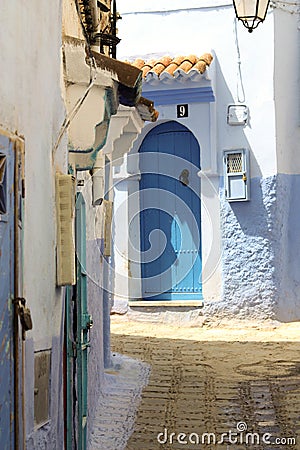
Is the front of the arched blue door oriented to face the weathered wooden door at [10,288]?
yes

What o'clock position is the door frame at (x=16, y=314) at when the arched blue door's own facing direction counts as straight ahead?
The door frame is roughly at 12 o'clock from the arched blue door.

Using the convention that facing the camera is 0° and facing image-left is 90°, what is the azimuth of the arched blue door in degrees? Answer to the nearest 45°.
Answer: approximately 0°

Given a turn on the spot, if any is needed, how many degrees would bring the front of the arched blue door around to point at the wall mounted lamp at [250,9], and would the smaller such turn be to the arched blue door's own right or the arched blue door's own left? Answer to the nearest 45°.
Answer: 0° — it already faces it
